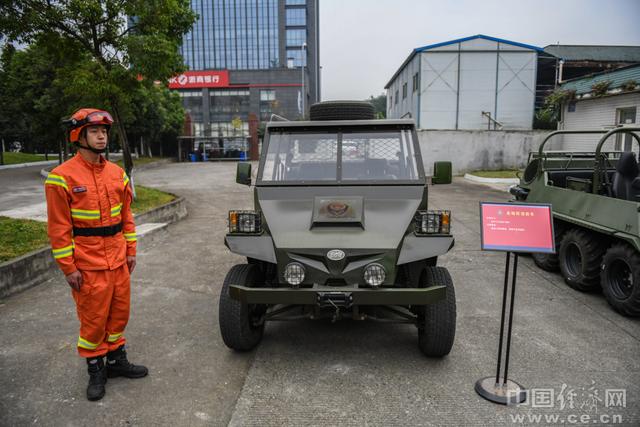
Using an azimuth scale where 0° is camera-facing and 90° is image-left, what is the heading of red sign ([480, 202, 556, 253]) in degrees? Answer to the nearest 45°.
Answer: approximately 0°

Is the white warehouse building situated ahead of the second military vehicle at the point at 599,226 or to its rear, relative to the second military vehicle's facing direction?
to the rear

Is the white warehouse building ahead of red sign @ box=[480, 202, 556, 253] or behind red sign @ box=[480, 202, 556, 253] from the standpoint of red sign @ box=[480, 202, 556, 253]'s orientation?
behind

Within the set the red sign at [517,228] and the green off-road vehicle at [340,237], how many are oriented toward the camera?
2

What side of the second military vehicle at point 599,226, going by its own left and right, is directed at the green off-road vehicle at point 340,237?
right

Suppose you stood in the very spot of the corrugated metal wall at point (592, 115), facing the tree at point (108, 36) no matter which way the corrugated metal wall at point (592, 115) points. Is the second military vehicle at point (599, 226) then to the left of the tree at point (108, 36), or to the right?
left

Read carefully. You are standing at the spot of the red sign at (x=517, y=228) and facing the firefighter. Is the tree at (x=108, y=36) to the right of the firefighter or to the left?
right

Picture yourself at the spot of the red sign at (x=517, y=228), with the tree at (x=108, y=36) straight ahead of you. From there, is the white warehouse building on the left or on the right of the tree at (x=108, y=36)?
right

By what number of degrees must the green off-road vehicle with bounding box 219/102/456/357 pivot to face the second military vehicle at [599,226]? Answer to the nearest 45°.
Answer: approximately 135° to its left

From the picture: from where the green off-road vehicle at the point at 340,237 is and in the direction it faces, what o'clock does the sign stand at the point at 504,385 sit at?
The sign stand is roughly at 10 o'clock from the green off-road vehicle.

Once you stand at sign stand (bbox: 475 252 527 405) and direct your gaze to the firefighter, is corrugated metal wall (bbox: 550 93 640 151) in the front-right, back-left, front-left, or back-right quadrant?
back-right

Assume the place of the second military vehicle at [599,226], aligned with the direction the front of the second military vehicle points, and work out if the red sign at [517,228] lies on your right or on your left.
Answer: on your right
